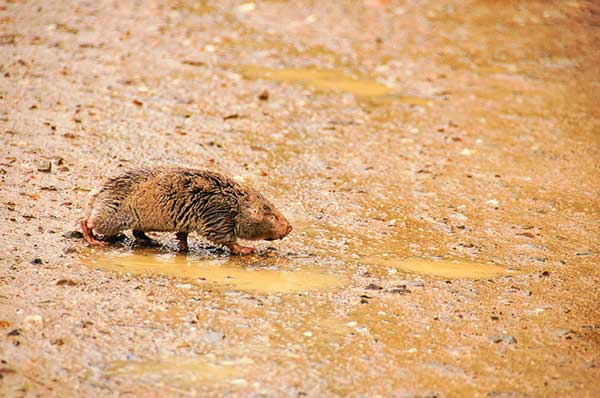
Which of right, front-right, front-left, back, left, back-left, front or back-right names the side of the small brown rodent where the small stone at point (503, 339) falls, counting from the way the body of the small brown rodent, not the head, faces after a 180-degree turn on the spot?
back-left

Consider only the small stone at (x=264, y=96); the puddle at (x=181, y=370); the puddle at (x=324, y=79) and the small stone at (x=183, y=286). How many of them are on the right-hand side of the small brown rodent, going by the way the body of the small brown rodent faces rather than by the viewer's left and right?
2

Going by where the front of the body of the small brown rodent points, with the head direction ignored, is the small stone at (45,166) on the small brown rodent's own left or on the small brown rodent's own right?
on the small brown rodent's own left

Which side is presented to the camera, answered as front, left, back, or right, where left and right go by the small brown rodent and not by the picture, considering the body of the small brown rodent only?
right

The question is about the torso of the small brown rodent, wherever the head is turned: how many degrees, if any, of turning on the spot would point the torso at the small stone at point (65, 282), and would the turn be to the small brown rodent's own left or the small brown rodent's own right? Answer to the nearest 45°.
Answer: approximately 135° to the small brown rodent's own right

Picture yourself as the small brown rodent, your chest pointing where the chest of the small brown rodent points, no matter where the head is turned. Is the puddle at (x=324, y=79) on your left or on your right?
on your left

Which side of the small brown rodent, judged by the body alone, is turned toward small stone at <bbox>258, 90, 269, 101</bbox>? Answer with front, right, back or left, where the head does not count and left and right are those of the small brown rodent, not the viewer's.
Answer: left

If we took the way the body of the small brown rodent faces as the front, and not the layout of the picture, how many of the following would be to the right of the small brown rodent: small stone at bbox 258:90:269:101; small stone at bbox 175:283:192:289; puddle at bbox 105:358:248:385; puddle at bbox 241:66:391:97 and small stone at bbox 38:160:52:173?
2

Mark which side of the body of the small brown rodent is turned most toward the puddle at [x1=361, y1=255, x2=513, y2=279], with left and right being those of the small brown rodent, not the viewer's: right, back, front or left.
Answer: front

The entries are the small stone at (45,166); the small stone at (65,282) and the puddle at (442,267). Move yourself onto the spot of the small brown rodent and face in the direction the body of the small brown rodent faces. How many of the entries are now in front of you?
1

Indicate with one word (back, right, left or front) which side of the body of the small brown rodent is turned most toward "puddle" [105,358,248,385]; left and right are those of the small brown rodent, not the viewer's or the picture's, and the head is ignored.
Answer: right

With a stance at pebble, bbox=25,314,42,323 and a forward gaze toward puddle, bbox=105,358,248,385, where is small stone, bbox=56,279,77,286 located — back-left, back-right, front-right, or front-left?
back-left

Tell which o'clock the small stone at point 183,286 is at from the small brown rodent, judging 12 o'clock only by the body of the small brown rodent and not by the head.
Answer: The small stone is roughly at 3 o'clock from the small brown rodent.
